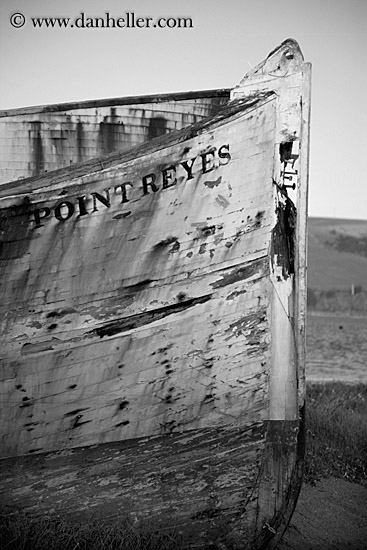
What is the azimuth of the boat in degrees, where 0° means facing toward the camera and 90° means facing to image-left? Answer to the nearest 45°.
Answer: approximately 315°
